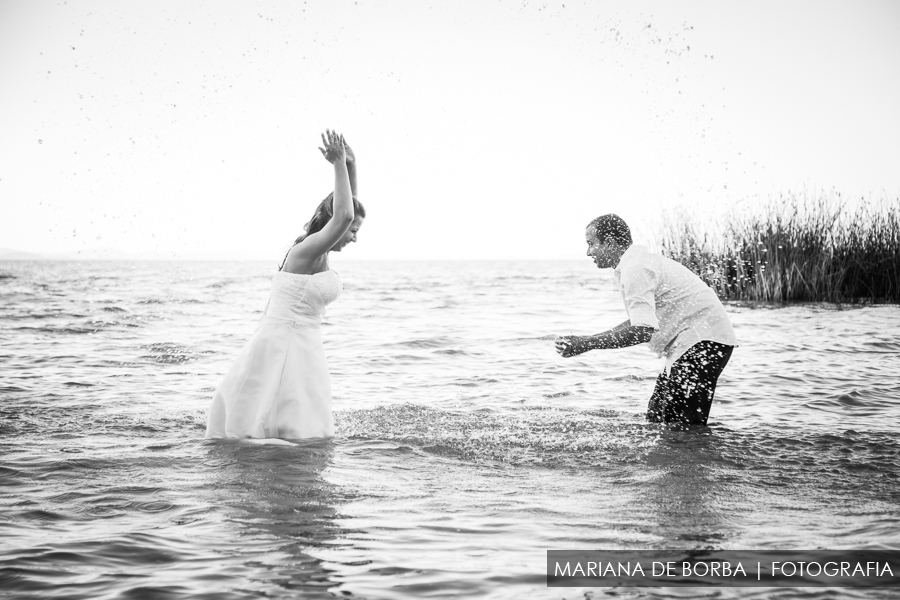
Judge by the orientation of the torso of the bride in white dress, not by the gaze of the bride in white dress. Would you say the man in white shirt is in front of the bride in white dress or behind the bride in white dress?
in front

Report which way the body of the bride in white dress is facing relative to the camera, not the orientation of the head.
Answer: to the viewer's right

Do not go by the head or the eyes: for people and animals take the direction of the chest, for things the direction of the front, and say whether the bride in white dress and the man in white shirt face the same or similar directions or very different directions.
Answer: very different directions

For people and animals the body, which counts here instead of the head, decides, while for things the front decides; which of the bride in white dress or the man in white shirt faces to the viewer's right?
the bride in white dress

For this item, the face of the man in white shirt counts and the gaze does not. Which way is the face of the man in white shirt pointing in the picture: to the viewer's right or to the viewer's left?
to the viewer's left

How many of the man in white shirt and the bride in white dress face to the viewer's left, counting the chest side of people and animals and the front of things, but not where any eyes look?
1

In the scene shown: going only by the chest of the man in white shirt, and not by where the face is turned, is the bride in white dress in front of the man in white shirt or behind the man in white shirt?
in front

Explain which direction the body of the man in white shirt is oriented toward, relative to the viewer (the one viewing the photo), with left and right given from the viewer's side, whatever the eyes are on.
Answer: facing to the left of the viewer
